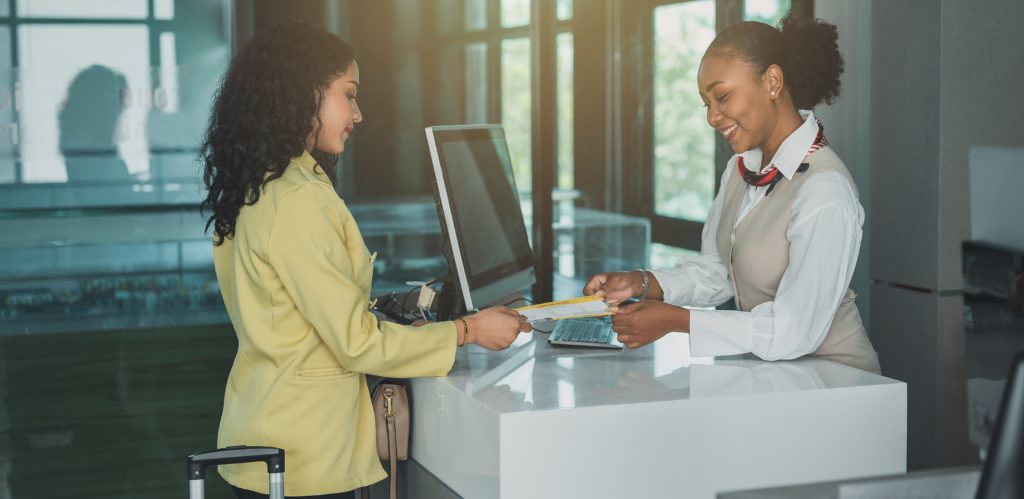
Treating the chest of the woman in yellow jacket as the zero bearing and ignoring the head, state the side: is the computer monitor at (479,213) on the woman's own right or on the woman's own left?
on the woman's own left

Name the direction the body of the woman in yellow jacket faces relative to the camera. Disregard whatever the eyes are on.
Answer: to the viewer's right

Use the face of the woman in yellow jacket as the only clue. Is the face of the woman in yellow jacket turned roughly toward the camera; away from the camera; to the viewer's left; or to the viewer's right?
to the viewer's right

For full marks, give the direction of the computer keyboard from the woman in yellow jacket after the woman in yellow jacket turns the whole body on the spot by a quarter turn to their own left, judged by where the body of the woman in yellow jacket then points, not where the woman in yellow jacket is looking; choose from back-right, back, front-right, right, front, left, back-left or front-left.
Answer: front-right

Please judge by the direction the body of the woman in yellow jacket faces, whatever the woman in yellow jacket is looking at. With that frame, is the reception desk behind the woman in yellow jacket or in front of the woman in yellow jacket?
in front
